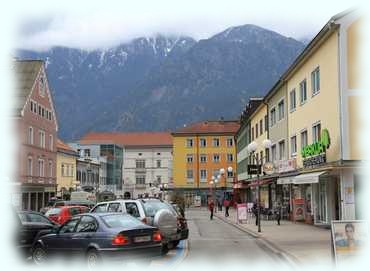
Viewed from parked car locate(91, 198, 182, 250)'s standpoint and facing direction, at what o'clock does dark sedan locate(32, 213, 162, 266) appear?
The dark sedan is roughly at 8 o'clock from the parked car.

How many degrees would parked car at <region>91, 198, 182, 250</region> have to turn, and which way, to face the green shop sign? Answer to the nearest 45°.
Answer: approximately 90° to its right

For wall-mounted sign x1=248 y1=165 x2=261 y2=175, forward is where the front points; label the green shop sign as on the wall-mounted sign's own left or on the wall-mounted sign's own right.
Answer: on the wall-mounted sign's own left

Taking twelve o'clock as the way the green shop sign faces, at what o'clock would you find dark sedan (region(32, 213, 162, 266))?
The dark sedan is roughly at 11 o'clock from the green shop sign.

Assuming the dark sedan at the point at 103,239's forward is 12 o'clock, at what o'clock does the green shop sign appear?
The green shop sign is roughly at 3 o'clock from the dark sedan.

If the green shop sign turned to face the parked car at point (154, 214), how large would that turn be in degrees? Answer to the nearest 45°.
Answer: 0° — it already faces it

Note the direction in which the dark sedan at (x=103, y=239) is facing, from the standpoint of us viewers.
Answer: facing away from the viewer and to the left of the viewer

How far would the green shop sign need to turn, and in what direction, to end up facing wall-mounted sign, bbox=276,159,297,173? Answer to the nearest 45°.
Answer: approximately 135° to its right

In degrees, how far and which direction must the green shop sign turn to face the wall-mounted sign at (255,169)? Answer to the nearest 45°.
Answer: approximately 90° to its right
